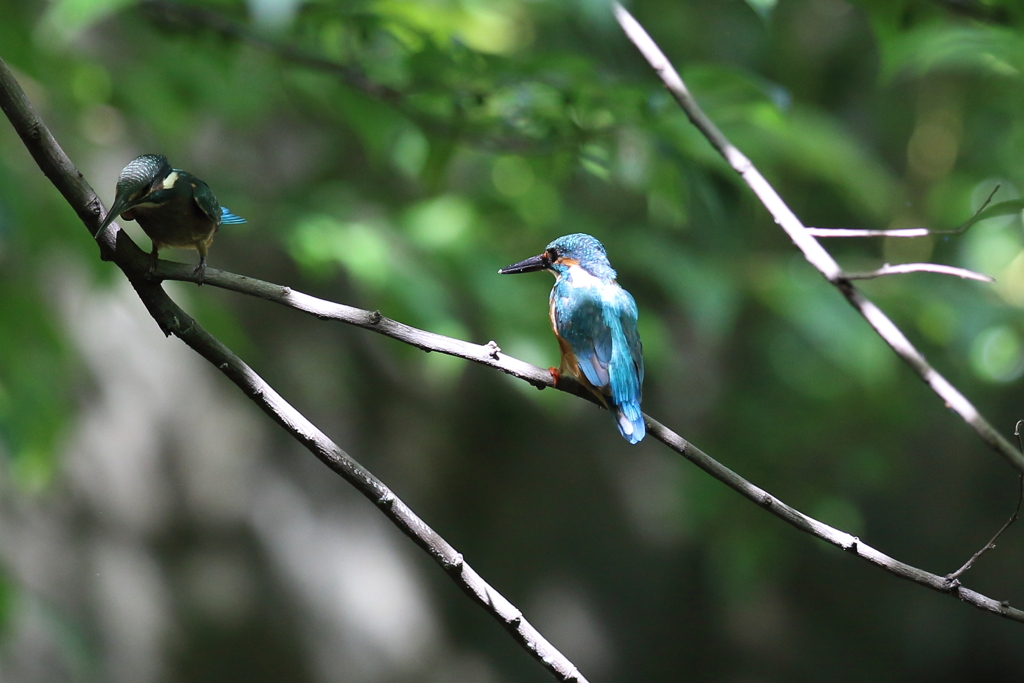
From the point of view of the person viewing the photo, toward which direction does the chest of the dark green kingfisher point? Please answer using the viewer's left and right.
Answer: facing the viewer and to the left of the viewer

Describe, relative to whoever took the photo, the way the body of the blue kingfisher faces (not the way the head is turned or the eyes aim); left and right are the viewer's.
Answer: facing away from the viewer and to the left of the viewer

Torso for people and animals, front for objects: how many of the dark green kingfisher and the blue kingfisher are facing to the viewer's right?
0
